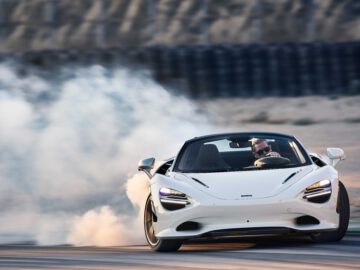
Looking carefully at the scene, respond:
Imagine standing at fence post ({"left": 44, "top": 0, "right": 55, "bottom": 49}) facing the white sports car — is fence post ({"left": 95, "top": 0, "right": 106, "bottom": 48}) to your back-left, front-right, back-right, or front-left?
front-left

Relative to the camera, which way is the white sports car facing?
toward the camera

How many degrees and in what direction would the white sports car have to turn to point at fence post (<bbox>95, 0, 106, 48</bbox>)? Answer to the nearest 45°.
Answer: approximately 180°

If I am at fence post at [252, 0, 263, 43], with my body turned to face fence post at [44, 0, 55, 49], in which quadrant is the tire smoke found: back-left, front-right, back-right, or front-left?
front-left

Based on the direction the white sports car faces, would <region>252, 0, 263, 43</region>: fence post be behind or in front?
behind

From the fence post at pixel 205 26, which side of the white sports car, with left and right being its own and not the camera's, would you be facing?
back

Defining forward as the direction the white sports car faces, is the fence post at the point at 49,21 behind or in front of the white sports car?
behind

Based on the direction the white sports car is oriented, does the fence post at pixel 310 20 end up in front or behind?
behind

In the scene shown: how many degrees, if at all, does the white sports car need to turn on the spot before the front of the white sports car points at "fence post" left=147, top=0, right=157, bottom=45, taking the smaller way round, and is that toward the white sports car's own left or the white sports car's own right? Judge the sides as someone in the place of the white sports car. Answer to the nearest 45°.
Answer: approximately 180°

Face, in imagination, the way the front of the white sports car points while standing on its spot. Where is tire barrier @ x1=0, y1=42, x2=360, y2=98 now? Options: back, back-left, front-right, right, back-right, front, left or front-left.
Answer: back
